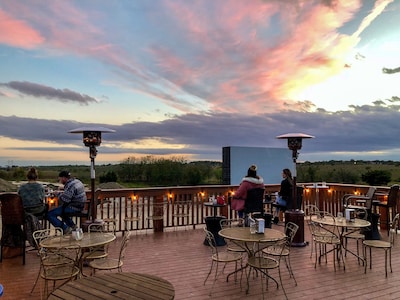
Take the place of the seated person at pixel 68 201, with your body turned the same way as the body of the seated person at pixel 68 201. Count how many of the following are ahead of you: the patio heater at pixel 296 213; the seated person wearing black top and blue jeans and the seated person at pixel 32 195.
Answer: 1

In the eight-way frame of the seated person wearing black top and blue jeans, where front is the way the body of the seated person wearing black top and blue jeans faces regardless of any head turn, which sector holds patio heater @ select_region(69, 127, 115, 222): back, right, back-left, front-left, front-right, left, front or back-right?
front-left

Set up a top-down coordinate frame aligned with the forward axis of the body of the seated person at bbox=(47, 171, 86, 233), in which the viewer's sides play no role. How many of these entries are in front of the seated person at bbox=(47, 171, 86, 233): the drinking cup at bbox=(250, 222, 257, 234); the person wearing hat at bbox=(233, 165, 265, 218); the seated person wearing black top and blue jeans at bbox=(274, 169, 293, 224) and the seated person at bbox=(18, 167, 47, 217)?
1

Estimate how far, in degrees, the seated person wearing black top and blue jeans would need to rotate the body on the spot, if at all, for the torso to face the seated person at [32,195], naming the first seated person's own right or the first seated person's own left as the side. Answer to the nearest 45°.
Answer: approximately 45° to the first seated person's own left

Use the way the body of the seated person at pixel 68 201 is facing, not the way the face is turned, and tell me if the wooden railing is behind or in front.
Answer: behind

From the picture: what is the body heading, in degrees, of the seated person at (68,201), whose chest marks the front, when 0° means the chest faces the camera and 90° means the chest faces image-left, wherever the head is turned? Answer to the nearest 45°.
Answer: approximately 90°
